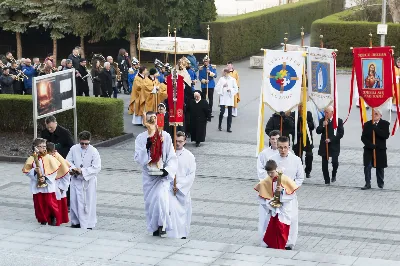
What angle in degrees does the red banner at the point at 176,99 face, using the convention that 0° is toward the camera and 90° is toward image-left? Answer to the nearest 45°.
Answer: approximately 0°

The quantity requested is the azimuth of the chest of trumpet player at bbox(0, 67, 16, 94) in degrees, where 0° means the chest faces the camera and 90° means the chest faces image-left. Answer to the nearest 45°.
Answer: approximately 315°

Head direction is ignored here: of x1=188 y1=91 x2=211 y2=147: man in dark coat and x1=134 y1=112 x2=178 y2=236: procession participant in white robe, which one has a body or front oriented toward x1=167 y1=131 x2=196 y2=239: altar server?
the man in dark coat

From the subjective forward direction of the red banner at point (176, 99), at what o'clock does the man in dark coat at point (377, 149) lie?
The man in dark coat is roughly at 8 o'clock from the red banner.

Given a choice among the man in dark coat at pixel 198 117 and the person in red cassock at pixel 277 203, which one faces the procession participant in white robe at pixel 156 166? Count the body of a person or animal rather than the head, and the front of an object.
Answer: the man in dark coat
